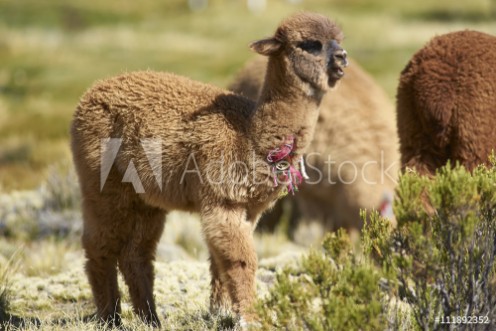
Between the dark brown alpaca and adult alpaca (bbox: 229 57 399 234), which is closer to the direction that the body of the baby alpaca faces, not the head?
the dark brown alpaca

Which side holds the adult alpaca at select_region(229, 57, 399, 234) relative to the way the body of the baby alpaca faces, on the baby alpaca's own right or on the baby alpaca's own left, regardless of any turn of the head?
on the baby alpaca's own left

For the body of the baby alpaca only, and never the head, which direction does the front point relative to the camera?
to the viewer's right

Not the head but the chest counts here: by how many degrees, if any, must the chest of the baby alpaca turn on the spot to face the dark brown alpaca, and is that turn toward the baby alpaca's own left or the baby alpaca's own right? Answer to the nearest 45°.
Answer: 0° — it already faces it

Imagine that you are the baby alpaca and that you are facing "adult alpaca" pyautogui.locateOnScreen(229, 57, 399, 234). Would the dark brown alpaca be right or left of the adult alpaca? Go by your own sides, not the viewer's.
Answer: right

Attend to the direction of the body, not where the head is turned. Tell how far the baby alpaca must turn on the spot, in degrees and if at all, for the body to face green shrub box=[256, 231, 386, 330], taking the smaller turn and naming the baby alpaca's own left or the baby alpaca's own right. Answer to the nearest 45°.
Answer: approximately 45° to the baby alpaca's own right
